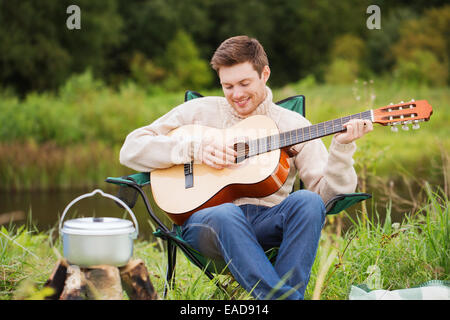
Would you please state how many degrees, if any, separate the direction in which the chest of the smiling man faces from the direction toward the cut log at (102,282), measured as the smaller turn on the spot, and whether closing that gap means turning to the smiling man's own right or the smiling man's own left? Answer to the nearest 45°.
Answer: approximately 45° to the smiling man's own right

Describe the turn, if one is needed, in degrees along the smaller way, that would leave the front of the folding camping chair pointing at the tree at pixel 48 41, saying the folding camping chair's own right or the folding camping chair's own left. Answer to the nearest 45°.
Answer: approximately 180°

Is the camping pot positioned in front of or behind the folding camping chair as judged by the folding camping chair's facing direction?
in front

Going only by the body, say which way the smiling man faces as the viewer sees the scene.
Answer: toward the camera

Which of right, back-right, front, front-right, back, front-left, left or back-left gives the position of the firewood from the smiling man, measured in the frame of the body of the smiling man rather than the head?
front-right

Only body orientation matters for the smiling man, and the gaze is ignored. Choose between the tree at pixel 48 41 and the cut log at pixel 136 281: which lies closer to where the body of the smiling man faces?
the cut log

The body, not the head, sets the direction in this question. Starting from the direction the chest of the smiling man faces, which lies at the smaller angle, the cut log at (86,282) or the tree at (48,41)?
the cut log

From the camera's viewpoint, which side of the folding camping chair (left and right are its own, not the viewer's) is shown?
front

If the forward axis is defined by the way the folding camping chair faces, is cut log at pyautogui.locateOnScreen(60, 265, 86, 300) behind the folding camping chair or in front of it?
in front

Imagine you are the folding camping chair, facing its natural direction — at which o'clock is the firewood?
The firewood is roughly at 1 o'clock from the folding camping chair.

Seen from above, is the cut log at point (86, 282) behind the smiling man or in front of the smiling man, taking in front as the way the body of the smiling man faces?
in front
